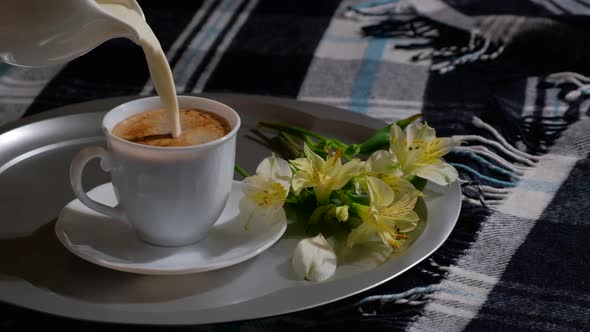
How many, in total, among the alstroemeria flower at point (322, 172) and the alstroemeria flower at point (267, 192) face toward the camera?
2

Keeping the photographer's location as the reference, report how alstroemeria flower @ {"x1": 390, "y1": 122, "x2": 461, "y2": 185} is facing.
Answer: facing the viewer and to the right of the viewer

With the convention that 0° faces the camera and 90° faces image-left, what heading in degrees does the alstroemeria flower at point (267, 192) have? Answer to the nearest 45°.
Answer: approximately 0°

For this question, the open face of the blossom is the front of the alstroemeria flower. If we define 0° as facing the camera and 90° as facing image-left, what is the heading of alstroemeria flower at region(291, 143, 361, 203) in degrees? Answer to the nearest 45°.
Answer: approximately 0°

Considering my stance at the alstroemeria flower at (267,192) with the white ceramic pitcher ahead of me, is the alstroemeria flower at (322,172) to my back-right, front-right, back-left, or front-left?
back-right
